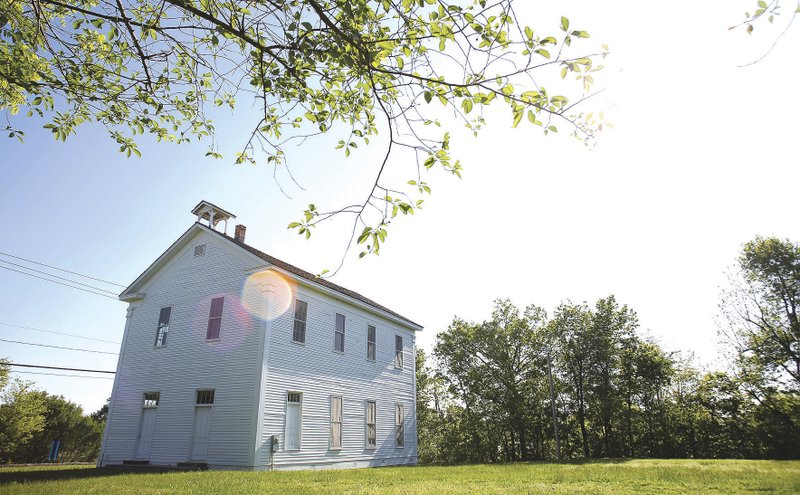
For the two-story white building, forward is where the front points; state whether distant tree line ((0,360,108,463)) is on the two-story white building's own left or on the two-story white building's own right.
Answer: on the two-story white building's own right

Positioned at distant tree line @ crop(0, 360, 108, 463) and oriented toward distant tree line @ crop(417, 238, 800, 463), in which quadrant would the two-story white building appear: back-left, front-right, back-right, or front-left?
front-right

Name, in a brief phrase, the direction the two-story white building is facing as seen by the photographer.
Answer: facing the viewer and to the left of the viewer

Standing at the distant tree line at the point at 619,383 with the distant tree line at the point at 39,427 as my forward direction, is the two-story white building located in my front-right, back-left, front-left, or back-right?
front-left

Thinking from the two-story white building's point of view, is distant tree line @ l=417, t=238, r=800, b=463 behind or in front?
behind

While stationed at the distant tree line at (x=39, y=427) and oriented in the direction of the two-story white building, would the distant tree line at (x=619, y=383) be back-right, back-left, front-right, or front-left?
front-left
